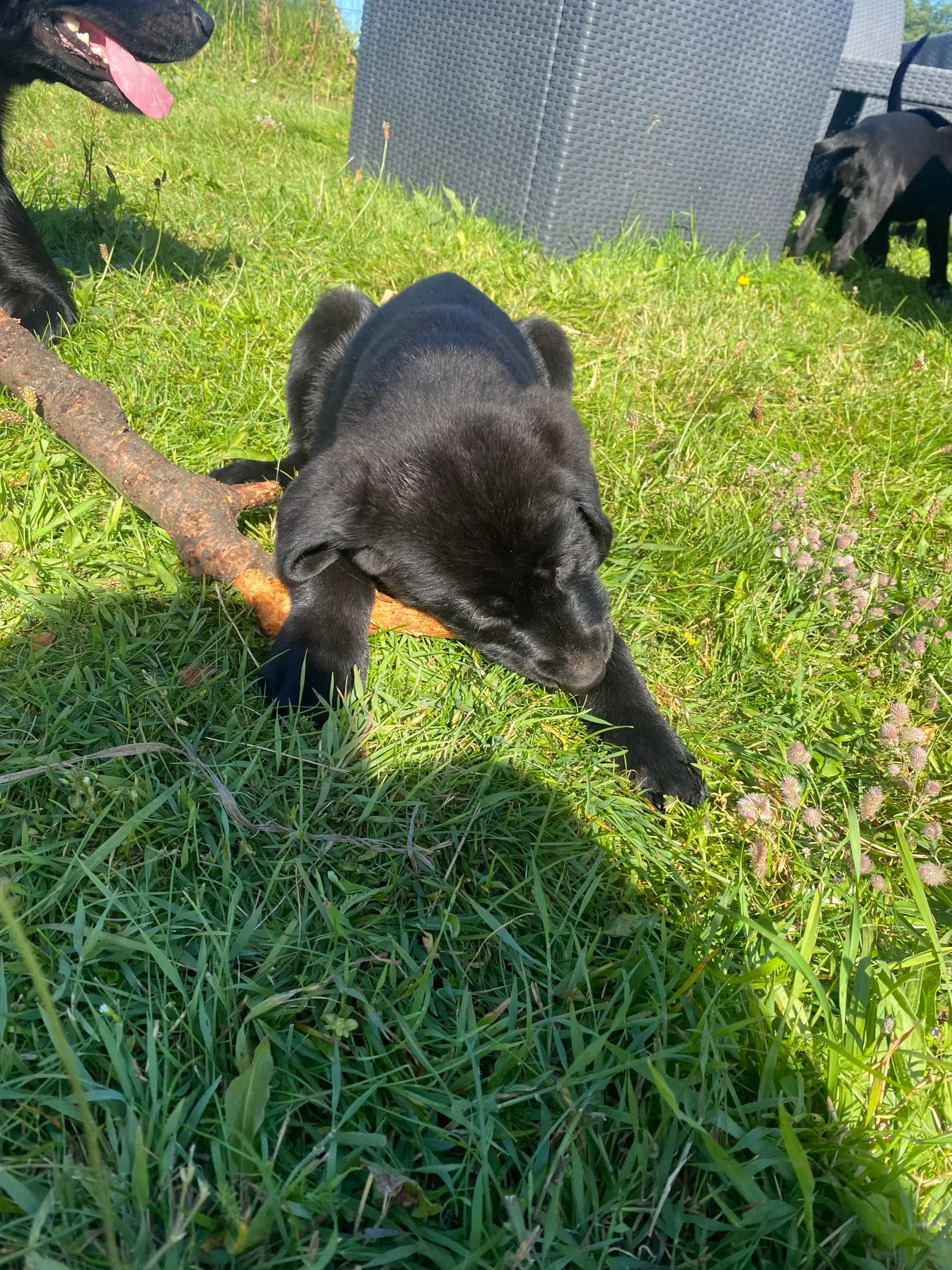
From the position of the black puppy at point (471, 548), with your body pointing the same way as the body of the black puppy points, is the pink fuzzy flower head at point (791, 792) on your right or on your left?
on your left

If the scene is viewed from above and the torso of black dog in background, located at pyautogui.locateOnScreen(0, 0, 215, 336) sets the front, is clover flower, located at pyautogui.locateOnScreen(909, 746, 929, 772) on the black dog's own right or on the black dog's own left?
on the black dog's own right

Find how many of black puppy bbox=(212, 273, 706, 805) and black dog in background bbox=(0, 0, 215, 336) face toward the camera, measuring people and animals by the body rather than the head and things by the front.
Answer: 1

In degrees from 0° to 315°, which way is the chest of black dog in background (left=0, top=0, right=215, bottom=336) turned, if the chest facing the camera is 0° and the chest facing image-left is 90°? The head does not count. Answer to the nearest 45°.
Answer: approximately 270°

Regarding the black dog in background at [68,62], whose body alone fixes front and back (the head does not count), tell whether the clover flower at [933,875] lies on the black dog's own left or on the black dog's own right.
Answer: on the black dog's own right

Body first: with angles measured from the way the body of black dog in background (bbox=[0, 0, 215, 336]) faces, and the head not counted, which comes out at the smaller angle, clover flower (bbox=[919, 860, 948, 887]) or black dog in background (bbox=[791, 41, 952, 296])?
the black dog in background

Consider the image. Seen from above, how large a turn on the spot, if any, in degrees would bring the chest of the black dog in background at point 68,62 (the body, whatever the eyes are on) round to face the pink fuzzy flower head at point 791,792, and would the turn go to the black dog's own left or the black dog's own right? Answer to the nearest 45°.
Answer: approximately 90° to the black dog's own right

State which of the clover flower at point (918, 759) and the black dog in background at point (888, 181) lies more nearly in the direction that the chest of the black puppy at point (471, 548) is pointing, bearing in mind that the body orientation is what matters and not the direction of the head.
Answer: the clover flower

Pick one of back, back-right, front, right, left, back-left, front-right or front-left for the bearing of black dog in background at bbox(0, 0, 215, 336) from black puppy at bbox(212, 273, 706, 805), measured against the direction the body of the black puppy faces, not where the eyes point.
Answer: back-right

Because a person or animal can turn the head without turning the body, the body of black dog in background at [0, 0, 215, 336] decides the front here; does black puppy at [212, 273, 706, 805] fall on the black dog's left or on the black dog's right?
on the black dog's right

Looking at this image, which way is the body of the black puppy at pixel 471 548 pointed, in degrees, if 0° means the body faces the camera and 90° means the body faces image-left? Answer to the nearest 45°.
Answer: approximately 0°
